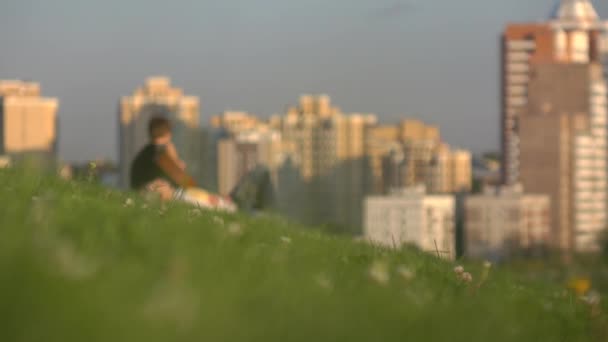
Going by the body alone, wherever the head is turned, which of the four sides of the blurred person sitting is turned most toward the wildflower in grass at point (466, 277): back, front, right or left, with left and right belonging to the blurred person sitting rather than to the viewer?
right

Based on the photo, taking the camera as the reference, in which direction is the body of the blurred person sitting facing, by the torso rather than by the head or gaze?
to the viewer's right

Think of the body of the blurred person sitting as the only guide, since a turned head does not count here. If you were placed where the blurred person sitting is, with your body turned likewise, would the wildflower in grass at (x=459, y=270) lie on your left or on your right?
on your right
